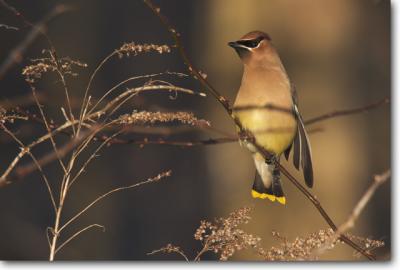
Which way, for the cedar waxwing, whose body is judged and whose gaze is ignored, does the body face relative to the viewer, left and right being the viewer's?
facing the viewer and to the left of the viewer

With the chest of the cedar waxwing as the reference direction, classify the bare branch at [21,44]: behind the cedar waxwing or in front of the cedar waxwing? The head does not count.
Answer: in front
